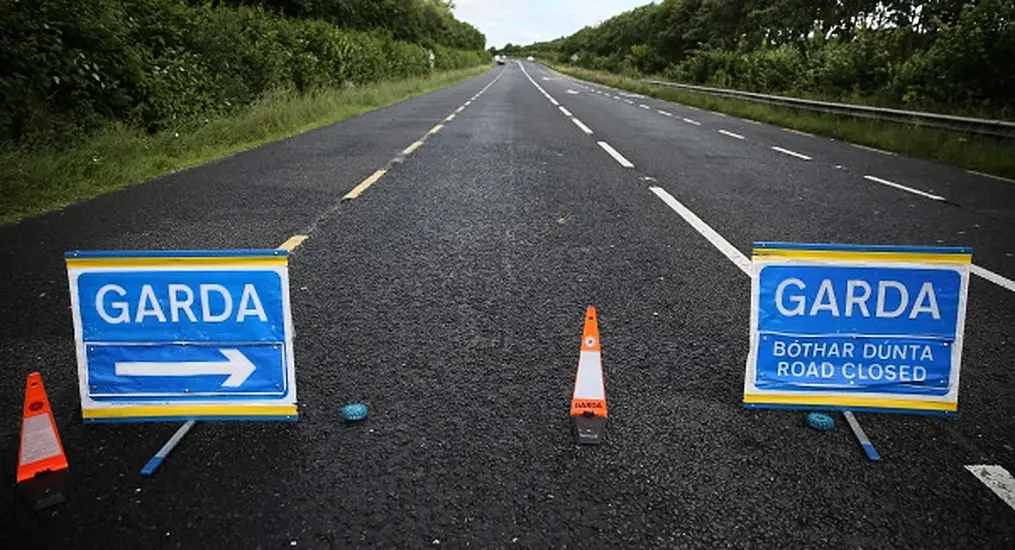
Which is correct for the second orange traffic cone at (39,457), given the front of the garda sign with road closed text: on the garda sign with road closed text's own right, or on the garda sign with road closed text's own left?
on the garda sign with road closed text's own right

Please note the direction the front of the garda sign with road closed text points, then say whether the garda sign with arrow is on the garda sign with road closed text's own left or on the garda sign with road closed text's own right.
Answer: on the garda sign with road closed text's own right

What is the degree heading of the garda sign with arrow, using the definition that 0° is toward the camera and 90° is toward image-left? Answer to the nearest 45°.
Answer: approximately 0°

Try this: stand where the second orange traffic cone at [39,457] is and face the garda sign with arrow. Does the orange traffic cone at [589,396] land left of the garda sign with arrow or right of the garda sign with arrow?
right

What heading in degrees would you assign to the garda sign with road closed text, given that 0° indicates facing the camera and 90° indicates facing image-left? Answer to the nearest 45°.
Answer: approximately 0°

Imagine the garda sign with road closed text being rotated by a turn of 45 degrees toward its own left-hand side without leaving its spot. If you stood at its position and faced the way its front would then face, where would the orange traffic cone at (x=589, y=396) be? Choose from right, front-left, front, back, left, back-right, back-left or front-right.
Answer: right

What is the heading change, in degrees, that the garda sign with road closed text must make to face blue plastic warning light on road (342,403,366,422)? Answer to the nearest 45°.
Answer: approximately 45° to its right

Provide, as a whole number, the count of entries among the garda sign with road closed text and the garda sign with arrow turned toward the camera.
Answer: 2

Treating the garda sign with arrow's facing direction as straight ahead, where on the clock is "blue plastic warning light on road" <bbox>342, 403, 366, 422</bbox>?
The blue plastic warning light on road is roughly at 10 o'clock from the garda sign with arrow.

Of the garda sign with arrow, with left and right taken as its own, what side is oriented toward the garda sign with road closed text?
left
